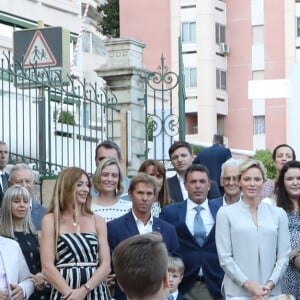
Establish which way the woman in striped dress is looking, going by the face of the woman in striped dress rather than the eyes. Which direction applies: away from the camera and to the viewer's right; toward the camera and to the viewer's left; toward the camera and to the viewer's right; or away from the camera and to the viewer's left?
toward the camera and to the viewer's right

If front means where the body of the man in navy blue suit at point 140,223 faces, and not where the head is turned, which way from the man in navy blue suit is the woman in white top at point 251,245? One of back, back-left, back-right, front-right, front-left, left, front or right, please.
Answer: left

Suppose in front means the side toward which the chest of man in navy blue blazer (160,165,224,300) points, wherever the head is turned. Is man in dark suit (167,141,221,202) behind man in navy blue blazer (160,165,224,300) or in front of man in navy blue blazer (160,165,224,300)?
behind

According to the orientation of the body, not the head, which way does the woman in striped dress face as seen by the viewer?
toward the camera

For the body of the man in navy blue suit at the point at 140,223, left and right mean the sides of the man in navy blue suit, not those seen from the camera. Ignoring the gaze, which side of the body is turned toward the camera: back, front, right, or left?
front

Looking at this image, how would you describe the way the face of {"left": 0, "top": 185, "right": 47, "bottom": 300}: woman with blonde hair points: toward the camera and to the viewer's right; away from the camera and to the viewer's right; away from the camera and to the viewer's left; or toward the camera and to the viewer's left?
toward the camera and to the viewer's right

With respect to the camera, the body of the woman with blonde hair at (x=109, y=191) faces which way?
toward the camera

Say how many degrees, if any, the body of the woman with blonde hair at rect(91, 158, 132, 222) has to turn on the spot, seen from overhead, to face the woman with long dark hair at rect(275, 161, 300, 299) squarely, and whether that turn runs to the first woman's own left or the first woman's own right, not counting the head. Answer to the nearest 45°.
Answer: approximately 90° to the first woman's own left
